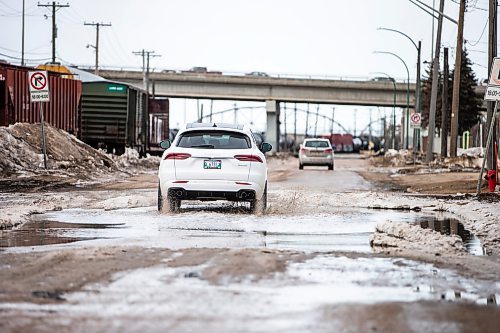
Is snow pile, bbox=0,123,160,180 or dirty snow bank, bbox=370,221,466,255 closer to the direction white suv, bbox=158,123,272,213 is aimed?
the snow pile

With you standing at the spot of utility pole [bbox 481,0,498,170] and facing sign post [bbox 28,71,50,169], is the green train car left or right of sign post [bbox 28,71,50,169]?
right

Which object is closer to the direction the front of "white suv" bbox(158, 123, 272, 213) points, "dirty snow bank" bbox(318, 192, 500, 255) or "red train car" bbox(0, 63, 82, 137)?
the red train car

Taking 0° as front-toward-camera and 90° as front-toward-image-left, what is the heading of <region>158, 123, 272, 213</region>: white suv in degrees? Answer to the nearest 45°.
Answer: approximately 180°

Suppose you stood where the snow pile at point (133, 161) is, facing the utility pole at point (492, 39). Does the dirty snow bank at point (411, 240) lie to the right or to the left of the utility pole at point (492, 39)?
right

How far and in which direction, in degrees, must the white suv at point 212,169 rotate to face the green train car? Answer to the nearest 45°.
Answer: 0° — it already faces it

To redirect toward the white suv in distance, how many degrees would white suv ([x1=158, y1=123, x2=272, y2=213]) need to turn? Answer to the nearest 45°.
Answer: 0° — it already faces it
